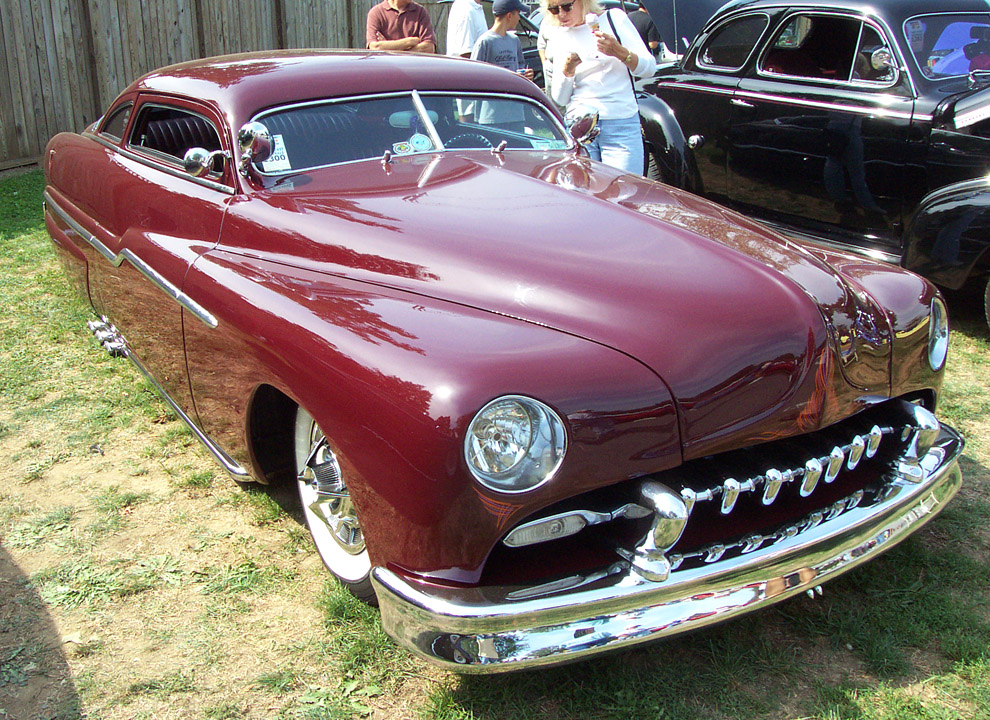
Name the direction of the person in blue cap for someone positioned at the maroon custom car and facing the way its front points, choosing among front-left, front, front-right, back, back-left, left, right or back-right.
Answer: back-left

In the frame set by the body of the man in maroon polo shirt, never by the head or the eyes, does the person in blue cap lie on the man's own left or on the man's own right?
on the man's own left

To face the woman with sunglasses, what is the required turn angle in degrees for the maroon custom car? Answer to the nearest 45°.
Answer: approximately 135° to its left

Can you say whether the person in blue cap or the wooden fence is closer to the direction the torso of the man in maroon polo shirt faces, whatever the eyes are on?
the person in blue cap

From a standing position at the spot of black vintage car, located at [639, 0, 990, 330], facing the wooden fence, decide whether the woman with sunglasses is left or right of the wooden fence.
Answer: left

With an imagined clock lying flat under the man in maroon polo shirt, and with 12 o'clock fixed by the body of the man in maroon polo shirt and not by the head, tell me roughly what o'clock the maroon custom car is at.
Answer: The maroon custom car is roughly at 12 o'clock from the man in maroon polo shirt.
